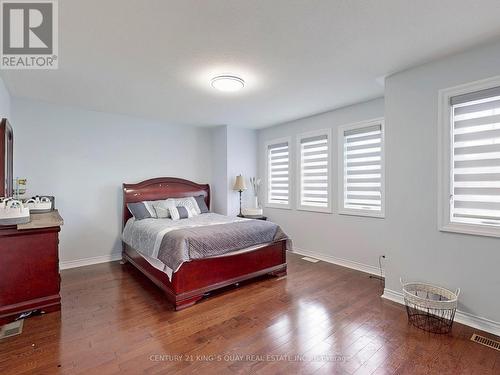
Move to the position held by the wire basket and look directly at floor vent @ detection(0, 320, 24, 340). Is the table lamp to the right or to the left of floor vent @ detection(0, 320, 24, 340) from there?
right

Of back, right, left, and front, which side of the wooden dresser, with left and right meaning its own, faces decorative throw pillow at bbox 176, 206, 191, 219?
front

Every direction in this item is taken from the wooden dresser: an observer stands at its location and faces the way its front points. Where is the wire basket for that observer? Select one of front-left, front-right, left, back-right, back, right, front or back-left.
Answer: front-right

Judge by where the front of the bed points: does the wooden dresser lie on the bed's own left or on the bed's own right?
on the bed's own right

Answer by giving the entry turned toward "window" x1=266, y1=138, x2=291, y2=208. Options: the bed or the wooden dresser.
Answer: the wooden dresser

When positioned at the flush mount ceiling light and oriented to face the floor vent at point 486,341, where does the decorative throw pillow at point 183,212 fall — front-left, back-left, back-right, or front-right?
back-left

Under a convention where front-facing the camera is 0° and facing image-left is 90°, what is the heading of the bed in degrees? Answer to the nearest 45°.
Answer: approximately 315°

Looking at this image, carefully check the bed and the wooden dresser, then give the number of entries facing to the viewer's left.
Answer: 0

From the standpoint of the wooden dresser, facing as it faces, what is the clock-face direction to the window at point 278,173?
The window is roughly at 12 o'clock from the wooden dresser.

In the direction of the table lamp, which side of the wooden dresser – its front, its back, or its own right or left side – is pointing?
front

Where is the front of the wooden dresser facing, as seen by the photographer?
facing to the right of the viewer

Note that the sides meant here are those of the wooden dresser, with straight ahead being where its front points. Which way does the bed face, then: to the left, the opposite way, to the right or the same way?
to the right

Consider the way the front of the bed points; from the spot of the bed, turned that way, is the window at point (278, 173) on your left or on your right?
on your left

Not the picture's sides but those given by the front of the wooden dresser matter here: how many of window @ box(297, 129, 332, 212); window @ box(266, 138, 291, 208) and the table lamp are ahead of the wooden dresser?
3

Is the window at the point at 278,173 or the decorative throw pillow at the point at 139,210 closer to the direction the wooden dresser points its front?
the window
